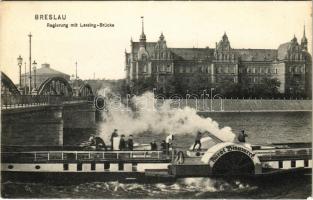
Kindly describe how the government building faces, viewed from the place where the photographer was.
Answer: facing the viewer

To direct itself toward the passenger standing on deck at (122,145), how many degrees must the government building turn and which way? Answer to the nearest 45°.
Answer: approximately 45° to its right

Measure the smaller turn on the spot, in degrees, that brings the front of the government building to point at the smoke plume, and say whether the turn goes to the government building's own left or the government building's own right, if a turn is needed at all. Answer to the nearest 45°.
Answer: approximately 45° to the government building's own right

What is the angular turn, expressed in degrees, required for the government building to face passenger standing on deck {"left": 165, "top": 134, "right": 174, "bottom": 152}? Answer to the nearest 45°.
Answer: approximately 45° to its right

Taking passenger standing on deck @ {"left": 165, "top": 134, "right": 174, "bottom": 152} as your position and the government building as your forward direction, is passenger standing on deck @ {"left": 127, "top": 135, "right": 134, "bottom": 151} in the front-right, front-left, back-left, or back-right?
back-left

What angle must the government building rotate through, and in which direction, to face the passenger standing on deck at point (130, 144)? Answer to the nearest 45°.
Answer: approximately 45° to its right
